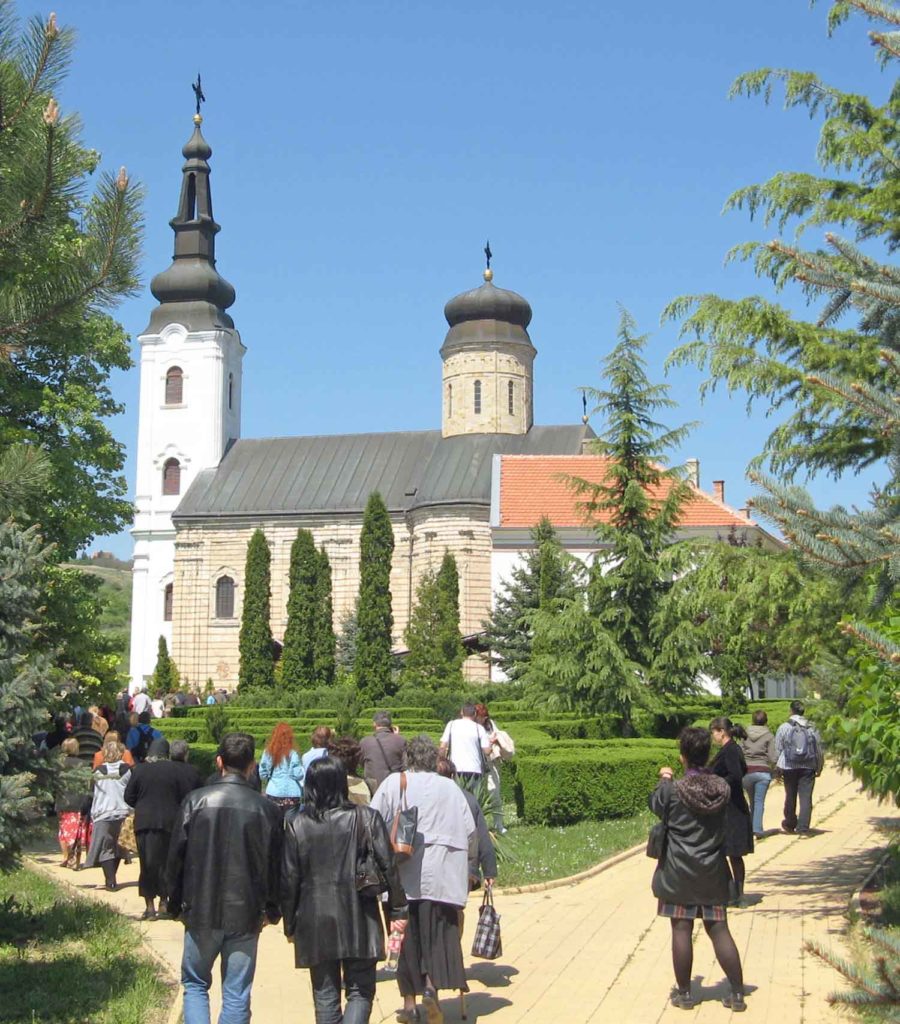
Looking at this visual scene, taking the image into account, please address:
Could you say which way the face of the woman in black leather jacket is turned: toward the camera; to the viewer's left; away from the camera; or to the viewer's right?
away from the camera

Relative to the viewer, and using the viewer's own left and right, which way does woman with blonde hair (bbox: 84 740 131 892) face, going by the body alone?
facing away from the viewer

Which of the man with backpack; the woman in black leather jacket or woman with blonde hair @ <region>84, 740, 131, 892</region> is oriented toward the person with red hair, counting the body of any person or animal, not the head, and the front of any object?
the woman in black leather jacket

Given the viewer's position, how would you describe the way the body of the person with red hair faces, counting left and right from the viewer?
facing away from the viewer

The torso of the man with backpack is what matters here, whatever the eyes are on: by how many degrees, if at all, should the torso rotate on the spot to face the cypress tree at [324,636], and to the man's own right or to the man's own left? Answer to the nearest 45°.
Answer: approximately 45° to the man's own left

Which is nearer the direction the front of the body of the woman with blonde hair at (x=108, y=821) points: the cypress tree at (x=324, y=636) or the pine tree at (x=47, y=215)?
the cypress tree

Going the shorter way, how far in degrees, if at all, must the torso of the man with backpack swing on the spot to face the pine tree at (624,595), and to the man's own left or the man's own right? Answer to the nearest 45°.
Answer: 0° — they already face it

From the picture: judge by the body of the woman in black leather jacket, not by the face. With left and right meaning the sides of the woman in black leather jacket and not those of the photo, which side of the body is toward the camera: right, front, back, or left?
back

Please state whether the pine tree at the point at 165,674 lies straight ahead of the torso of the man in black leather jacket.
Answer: yes

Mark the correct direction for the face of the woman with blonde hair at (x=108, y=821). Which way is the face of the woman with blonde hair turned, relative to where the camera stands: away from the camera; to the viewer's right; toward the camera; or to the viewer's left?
away from the camera

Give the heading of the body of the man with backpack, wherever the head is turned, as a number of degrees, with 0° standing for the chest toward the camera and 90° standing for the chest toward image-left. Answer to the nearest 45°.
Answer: approximately 180°

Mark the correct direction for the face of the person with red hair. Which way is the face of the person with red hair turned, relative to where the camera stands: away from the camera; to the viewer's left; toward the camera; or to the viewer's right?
away from the camera

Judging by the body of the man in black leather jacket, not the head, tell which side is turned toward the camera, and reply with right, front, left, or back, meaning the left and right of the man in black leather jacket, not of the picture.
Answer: back
